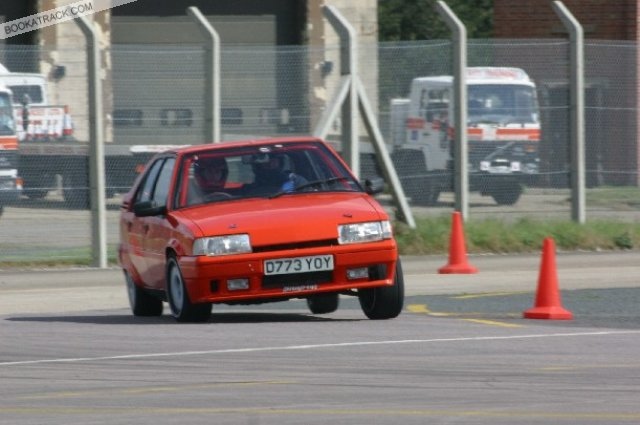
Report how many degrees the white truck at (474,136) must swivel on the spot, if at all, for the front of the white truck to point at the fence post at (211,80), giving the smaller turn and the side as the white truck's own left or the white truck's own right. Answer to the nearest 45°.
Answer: approximately 90° to the white truck's own right

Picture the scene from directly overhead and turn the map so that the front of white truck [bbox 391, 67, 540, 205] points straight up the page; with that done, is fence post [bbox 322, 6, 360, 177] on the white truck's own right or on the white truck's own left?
on the white truck's own right

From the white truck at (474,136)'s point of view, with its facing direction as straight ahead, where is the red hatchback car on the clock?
The red hatchback car is roughly at 2 o'clock from the white truck.

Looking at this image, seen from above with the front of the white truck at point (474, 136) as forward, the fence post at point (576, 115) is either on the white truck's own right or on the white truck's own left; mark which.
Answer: on the white truck's own left

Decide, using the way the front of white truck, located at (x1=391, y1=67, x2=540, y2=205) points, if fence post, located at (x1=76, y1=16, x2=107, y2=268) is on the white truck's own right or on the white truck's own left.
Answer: on the white truck's own right

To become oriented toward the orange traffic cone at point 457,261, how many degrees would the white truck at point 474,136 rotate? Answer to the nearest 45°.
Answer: approximately 45° to its right

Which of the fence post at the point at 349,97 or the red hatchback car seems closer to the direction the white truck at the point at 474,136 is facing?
the red hatchback car

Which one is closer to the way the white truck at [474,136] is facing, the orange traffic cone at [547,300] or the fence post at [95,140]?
the orange traffic cone

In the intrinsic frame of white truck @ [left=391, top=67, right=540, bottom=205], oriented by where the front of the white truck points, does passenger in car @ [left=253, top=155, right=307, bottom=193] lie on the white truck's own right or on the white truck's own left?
on the white truck's own right

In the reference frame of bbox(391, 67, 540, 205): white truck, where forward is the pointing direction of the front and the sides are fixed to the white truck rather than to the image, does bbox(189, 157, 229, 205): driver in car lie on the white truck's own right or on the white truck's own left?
on the white truck's own right

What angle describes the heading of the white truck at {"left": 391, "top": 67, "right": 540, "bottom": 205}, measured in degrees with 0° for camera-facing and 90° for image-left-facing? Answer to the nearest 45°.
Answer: approximately 315°
